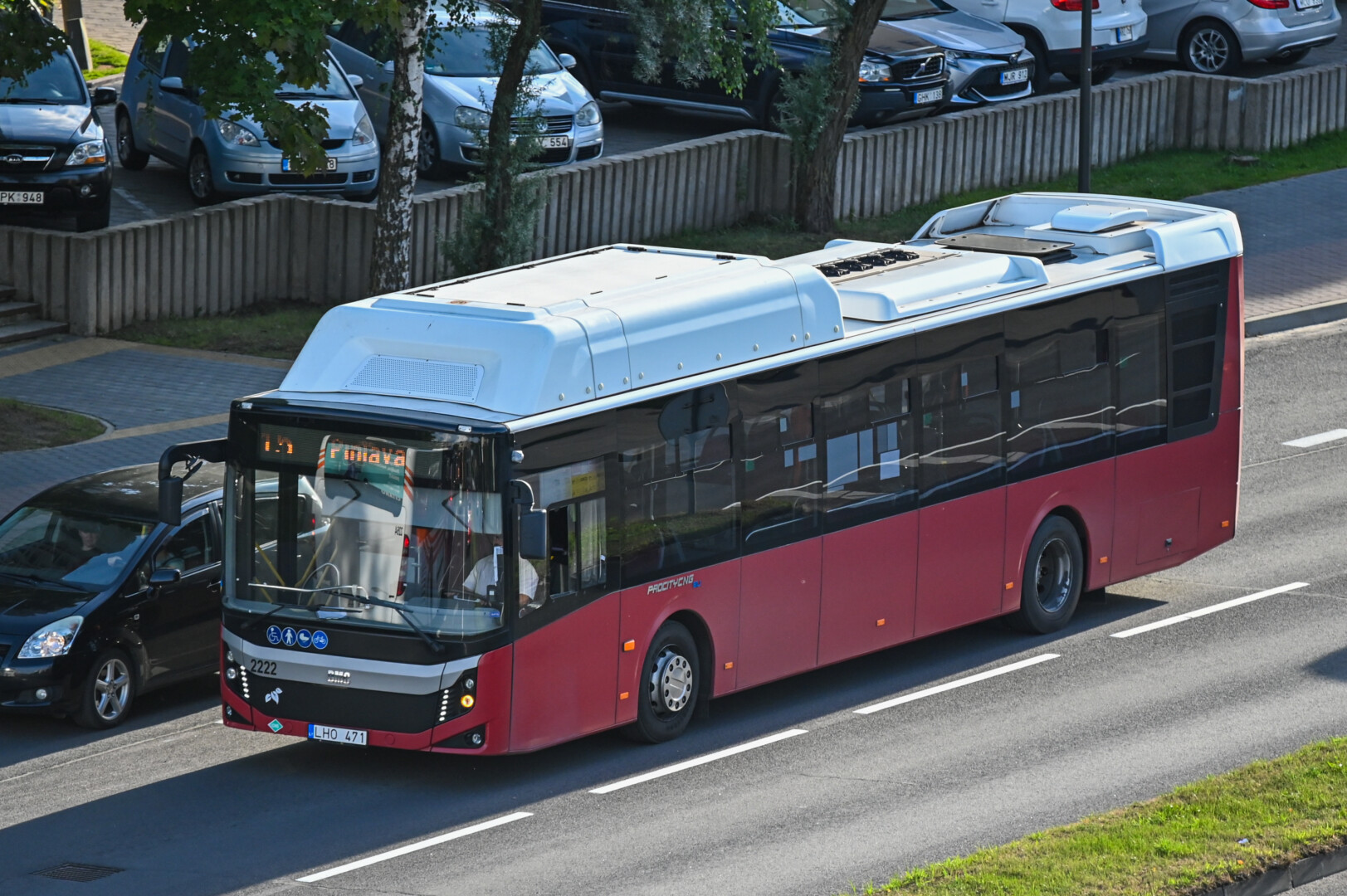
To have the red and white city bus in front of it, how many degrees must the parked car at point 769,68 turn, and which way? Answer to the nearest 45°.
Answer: approximately 45° to its right

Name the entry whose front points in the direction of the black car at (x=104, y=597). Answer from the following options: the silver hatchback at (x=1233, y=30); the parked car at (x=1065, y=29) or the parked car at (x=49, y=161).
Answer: the parked car at (x=49, y=161)

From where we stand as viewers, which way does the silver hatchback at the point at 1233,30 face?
facing away from the viewer and to the left of the viewer

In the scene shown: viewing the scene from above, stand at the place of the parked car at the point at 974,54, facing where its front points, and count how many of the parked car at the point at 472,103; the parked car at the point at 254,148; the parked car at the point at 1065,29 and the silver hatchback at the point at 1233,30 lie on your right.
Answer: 2

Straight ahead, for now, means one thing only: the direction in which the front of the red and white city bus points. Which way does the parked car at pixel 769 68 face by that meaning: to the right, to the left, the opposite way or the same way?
to the left

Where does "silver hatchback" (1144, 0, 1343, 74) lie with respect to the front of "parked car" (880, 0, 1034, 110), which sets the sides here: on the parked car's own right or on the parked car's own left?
on the parked car's own left

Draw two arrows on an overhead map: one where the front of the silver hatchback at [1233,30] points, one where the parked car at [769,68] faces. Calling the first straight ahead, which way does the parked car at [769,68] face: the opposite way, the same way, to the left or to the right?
the opposite way

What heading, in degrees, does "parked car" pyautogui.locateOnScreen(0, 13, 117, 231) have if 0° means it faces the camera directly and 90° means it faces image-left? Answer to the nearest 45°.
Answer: approximately 0°
